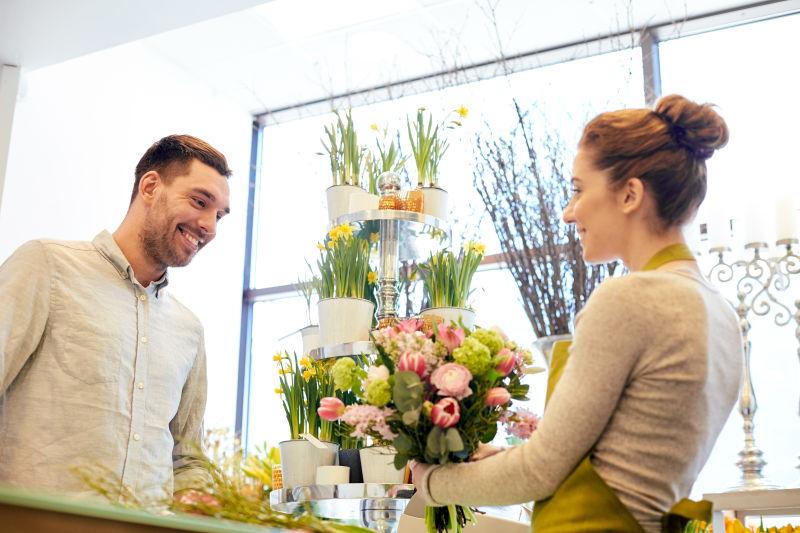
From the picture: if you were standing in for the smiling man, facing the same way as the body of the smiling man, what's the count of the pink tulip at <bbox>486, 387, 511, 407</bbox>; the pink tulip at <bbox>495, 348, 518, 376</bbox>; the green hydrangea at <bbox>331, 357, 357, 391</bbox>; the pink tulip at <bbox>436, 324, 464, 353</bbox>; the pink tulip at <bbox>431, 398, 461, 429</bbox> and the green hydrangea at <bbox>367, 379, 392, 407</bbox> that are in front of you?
6

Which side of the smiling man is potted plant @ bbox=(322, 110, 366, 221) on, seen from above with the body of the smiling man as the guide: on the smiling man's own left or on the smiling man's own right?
on the smiling man's own left

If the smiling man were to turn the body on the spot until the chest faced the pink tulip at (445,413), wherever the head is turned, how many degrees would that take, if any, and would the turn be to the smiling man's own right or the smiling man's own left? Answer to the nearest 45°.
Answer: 0° — they already face it

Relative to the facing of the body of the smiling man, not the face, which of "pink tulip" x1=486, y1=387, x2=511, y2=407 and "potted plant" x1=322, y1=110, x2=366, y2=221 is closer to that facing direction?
the pink tulip

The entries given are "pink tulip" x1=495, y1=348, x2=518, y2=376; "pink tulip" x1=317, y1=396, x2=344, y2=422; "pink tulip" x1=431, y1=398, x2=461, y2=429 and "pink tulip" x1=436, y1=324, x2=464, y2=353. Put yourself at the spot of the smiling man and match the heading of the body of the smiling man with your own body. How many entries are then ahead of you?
4

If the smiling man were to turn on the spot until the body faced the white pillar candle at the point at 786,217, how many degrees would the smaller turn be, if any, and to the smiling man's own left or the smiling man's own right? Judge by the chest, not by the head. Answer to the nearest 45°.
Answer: approximately 45° to the smiling man's own left

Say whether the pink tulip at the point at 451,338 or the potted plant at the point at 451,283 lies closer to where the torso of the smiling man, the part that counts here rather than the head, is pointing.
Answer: the pink tulip

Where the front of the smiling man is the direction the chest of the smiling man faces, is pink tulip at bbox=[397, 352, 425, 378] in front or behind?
in front

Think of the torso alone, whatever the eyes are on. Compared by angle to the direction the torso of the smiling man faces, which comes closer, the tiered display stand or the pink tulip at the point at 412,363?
the pink tulip

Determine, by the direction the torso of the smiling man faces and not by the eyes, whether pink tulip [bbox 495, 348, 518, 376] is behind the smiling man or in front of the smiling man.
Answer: in front

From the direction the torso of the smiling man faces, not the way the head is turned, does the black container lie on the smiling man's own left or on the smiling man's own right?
on the smiling man's own left

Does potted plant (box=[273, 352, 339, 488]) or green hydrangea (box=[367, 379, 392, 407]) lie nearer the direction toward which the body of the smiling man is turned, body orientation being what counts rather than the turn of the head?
the green hydrangea

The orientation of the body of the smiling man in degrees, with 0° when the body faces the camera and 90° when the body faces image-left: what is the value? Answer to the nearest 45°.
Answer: approximately 315°

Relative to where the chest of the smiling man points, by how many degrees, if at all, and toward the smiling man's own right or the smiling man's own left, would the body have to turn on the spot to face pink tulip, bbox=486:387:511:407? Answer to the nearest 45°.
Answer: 0° — they already face it

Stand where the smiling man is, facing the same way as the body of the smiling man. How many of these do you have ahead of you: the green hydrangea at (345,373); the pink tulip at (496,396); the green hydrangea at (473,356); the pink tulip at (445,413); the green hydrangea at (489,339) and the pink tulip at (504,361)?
6

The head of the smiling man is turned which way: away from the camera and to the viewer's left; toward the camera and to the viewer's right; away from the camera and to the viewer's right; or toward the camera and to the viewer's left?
toward the camera and to the viewer's right

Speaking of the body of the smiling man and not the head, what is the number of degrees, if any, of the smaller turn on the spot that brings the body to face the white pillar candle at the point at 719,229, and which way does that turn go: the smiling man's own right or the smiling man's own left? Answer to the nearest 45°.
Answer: approximately 45° to the smiling man's own left

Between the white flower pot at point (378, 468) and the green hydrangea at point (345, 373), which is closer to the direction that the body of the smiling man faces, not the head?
the green hydrangea
